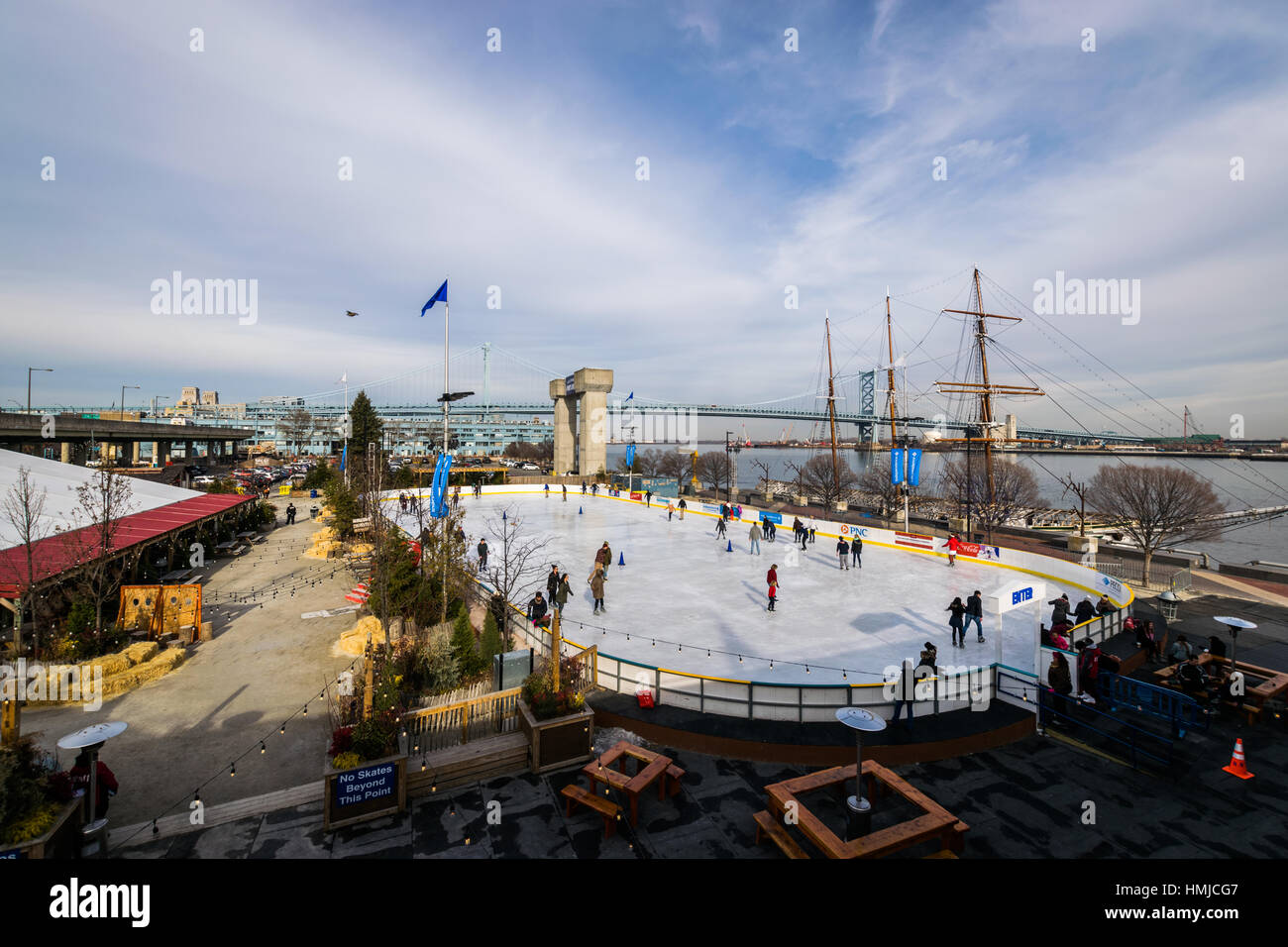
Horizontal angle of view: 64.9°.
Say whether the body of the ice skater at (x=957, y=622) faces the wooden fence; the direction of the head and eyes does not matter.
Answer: no
